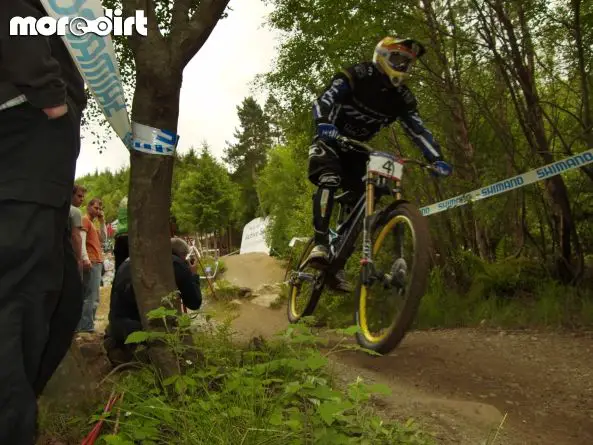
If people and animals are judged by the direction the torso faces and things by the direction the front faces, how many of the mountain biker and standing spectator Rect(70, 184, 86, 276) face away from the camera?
0

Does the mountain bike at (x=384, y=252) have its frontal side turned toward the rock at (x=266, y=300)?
no

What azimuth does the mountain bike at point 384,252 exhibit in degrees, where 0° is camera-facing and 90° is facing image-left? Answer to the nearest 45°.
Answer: approximately 315°

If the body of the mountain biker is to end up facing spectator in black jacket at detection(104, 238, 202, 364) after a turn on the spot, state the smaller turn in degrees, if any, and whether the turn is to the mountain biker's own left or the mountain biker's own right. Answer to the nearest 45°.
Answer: approximately 90° to the mountain biker's own right

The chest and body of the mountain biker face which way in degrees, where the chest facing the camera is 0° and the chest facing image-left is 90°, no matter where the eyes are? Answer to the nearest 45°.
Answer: approximately 315°

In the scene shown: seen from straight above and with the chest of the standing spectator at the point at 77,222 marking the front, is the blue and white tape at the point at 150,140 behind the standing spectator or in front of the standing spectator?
in front

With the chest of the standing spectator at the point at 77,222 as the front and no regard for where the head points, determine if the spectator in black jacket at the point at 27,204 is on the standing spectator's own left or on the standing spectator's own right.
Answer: on the standing spectator's own right

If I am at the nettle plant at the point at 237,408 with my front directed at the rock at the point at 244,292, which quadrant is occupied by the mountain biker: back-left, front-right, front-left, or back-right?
front-right

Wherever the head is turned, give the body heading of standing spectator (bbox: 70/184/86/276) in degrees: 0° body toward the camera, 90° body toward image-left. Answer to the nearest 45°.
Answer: approximately 315°

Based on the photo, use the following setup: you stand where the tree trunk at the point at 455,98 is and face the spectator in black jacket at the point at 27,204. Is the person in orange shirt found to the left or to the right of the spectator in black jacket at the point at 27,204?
right

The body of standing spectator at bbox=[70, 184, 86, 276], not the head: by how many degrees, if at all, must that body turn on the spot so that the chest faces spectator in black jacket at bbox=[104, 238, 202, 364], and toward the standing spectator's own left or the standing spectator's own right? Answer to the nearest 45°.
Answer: approximately 45° to the standing spectator's own right

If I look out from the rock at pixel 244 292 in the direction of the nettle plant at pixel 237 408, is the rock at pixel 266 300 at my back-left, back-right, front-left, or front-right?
front-left

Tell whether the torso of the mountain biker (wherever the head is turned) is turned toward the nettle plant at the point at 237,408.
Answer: no
